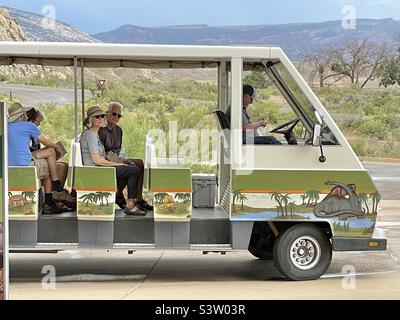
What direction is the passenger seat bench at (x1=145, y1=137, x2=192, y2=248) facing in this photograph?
to the viewer's right

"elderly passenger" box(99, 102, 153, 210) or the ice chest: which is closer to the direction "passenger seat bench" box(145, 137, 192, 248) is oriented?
the ice chest

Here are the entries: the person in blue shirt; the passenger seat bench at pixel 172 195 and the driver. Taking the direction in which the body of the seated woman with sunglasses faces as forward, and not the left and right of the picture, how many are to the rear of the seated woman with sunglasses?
1

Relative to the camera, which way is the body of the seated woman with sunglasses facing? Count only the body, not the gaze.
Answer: to the viewer's right

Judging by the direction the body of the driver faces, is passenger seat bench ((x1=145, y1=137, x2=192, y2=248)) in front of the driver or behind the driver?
behind

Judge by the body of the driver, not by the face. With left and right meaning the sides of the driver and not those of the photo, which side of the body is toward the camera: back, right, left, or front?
right

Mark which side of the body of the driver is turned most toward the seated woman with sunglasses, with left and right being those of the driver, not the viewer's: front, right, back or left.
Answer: back
